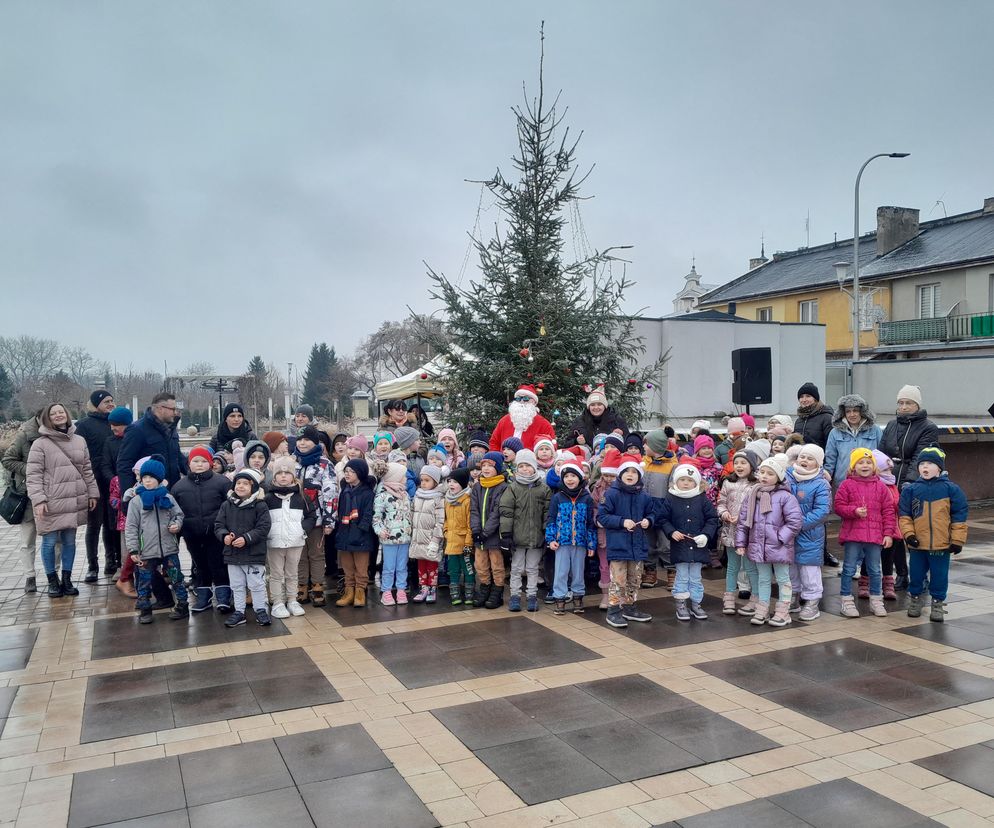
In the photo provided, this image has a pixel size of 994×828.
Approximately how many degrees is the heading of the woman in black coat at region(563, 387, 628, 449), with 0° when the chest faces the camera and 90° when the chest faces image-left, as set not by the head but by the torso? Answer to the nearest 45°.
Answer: approximately 0°

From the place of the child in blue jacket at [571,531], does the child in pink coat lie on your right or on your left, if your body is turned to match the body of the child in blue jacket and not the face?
on your left

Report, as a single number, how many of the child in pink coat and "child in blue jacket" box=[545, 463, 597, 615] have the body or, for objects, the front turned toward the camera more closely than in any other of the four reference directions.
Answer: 2

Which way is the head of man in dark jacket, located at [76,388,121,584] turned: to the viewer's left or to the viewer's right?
to the viewer's right

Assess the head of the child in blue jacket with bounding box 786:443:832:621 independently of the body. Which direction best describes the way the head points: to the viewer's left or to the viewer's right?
to the viewer's left
